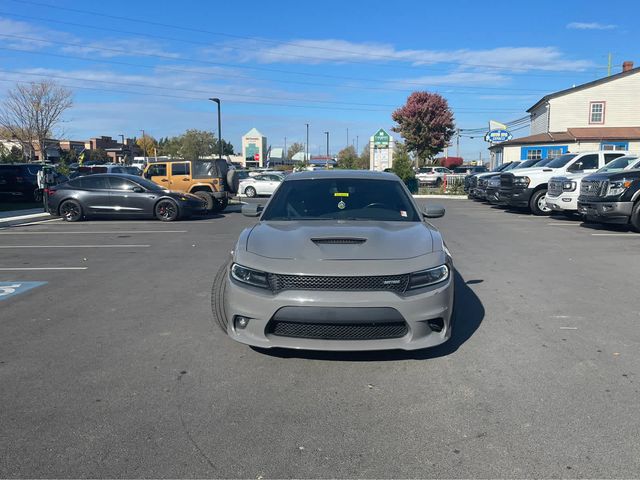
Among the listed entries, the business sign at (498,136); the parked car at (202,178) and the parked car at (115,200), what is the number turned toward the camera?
1

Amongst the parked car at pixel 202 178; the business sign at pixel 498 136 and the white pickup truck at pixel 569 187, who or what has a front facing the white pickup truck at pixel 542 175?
the business sign

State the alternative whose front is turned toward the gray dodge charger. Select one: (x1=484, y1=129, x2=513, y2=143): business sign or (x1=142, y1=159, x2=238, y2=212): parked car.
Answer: the business sign

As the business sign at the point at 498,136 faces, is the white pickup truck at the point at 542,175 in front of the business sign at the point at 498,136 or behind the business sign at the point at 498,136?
in front

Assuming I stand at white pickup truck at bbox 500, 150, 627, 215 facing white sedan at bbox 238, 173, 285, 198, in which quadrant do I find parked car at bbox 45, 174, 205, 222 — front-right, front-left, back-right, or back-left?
front-left

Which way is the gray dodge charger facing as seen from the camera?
toward the camera

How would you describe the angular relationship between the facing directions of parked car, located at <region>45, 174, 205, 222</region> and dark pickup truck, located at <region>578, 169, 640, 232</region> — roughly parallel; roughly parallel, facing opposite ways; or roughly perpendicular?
roughly parallel, facing opposite ways

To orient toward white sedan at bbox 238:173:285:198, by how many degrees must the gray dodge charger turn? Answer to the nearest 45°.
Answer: approximately 180°

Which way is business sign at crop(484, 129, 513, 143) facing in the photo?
toward the camera

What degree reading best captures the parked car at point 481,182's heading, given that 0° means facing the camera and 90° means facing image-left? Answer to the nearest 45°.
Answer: approximately 45°

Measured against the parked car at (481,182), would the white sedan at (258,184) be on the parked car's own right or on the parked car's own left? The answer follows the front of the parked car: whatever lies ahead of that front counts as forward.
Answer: on the parked car's own right

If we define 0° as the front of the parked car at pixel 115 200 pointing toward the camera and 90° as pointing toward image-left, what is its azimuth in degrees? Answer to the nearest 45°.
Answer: approximately 270°

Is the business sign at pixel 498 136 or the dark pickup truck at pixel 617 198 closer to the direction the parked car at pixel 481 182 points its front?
the dark pickup truck

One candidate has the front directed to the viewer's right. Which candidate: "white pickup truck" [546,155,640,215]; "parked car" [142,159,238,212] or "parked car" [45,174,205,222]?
"parked car" [45,174,205,222]

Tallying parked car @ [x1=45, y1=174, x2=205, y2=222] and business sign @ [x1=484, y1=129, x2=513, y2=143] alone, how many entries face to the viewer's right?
1

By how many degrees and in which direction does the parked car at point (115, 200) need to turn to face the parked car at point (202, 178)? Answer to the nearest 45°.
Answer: approximately 45° to its left

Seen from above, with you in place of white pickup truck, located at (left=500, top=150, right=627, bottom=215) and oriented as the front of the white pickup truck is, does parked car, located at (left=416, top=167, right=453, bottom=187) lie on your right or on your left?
on your right

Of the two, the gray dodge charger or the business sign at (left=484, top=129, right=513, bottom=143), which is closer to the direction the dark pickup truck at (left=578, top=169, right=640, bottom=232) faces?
the gray dodge charger
